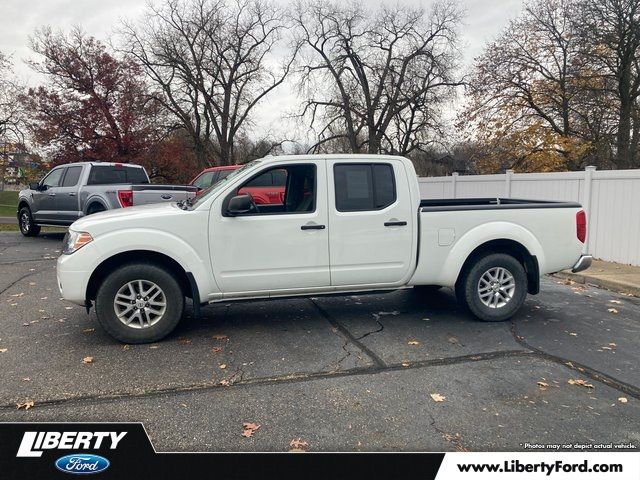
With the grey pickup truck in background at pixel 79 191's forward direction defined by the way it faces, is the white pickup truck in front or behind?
behind

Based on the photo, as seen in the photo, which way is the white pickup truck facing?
to the viewer's left

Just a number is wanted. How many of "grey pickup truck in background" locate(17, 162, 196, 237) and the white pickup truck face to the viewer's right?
0

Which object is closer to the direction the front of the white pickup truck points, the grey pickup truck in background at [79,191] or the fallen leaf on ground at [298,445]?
the grey pickup truck in background

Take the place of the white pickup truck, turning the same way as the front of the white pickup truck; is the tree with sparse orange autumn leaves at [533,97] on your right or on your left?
on your right

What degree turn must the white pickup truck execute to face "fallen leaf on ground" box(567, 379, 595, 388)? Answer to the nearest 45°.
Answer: approximately 135° to its left

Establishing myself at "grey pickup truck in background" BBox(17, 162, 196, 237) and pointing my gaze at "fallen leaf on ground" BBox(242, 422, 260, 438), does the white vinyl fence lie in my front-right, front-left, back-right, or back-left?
front-left

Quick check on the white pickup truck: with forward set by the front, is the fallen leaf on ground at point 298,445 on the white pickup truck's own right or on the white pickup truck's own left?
on the white pickup truck's own left

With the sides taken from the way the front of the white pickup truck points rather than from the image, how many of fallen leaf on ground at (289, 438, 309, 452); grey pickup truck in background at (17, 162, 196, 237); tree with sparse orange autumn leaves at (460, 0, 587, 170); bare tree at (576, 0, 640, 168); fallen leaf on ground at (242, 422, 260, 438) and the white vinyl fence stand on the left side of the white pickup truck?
2

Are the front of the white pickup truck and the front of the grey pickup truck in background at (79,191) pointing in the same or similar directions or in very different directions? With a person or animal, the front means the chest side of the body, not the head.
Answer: same or similar directions

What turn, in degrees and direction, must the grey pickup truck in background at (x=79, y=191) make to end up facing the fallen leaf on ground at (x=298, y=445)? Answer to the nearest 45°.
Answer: approximately 135° to its left

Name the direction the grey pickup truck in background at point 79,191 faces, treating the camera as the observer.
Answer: facing away from the viewer and to the left of the viewer

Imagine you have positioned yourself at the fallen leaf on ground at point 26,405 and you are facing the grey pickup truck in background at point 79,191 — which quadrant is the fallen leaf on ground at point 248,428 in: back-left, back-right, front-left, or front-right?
back-right
